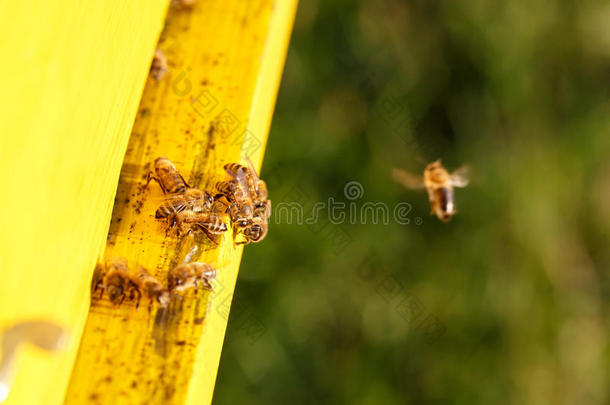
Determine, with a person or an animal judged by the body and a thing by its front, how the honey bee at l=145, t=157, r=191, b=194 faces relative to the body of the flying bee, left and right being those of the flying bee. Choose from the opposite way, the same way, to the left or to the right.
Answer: to the left

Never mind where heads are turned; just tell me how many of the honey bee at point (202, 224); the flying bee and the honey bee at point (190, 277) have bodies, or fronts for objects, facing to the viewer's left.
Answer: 2

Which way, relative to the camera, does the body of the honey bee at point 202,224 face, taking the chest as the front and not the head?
to the viewer's left

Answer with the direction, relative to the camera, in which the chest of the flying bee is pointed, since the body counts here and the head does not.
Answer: away from the camera

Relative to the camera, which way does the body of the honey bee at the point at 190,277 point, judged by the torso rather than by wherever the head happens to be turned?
to the viewer's left
